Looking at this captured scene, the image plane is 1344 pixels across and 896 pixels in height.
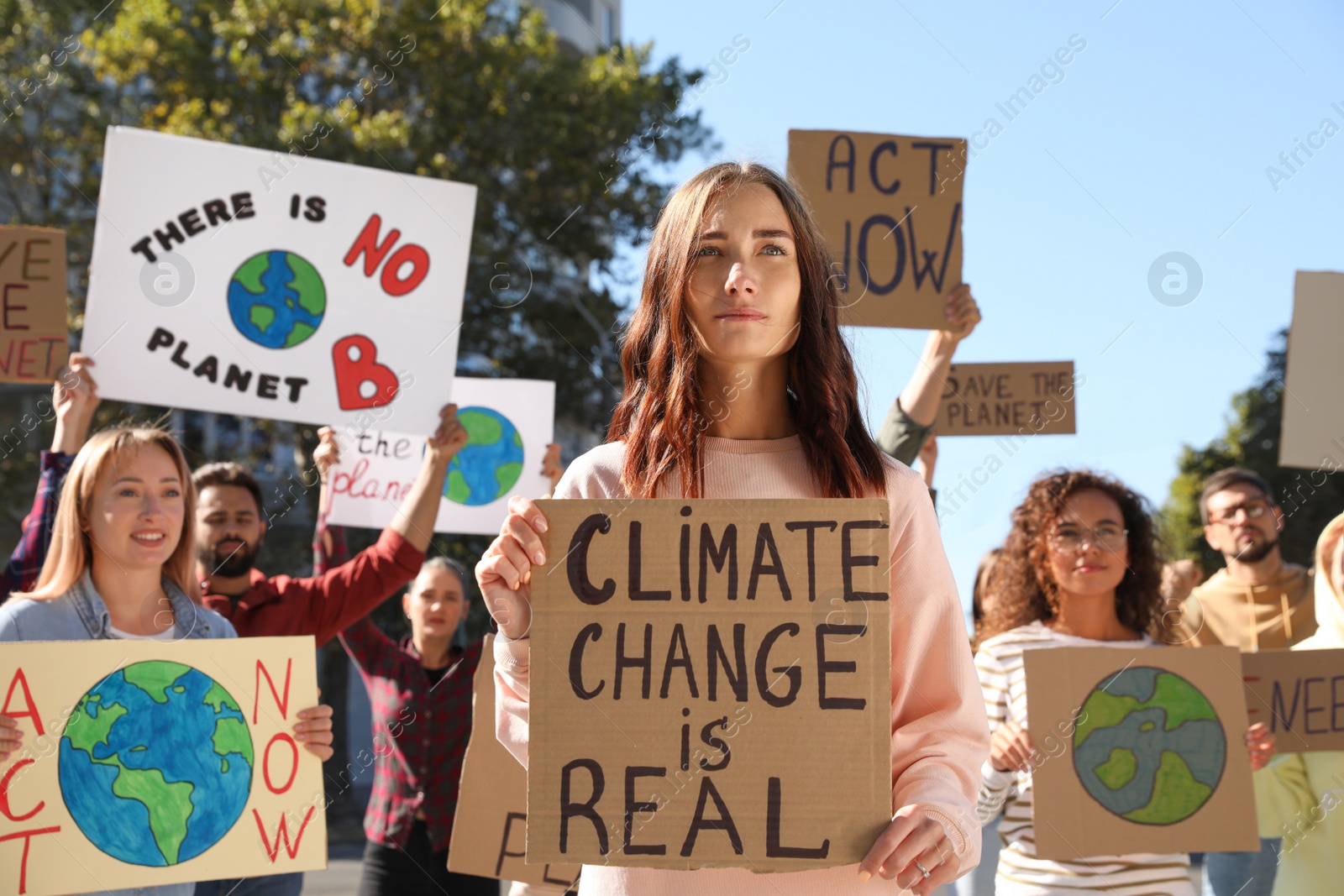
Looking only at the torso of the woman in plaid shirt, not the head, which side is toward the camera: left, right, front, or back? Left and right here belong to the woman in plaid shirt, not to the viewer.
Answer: front

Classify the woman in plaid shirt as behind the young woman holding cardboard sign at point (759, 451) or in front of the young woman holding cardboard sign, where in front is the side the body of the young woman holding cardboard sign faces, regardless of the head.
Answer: behind

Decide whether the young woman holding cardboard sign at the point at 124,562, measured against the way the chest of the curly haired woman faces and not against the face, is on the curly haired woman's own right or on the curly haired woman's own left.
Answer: on the curly haired woman's own right

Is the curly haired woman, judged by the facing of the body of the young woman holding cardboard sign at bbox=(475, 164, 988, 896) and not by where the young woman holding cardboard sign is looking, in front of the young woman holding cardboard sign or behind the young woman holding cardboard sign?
behind

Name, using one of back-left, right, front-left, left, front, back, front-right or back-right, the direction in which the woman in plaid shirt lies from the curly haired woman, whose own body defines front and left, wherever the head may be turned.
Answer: right

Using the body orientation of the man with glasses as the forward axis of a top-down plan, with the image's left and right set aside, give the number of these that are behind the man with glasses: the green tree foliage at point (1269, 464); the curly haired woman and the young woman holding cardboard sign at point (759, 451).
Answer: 1

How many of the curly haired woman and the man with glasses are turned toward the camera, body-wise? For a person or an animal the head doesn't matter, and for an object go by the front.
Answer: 2

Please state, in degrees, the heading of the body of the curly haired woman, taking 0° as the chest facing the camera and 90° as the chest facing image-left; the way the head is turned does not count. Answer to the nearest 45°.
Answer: approximately 0°

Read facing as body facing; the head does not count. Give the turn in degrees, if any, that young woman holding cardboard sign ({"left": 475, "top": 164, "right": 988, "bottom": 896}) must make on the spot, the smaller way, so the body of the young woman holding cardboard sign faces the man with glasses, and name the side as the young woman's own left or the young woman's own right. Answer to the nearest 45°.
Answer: approximately 135° to the young woman's own left

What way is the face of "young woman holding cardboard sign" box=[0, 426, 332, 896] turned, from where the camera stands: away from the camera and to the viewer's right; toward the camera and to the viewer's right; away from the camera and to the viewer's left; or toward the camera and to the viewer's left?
toward the camera and to the viewer's right

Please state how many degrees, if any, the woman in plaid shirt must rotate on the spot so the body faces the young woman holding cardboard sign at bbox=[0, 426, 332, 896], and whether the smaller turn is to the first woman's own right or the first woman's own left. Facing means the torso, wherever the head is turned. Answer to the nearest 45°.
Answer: approximately 45° to the first woman's own right
